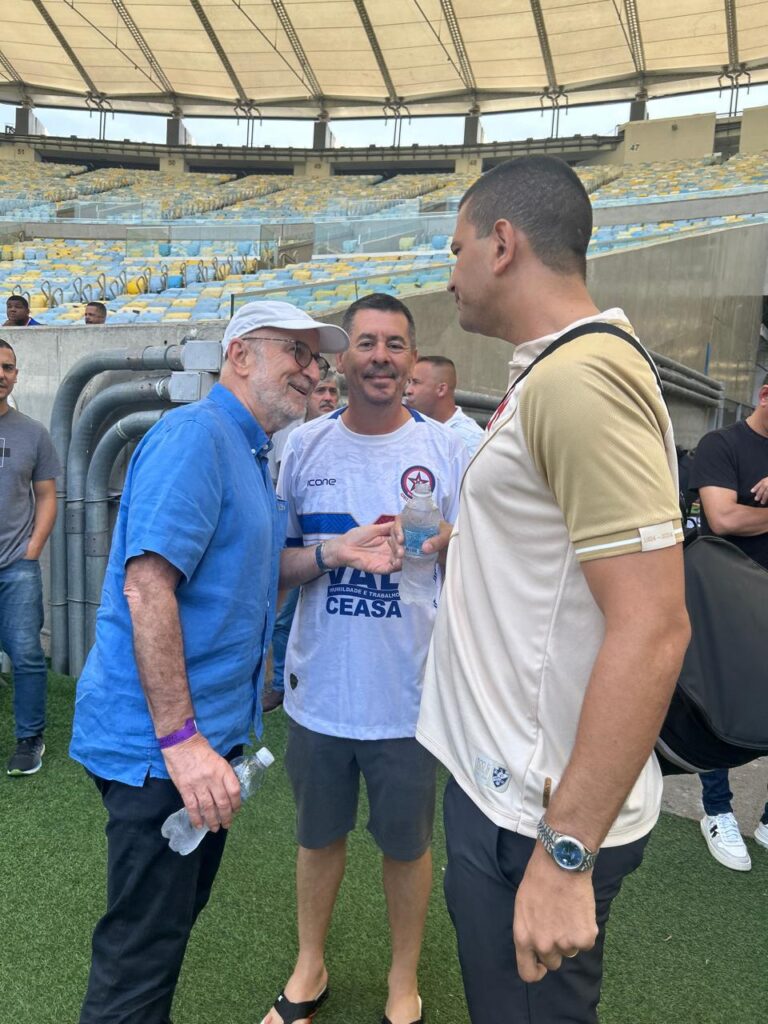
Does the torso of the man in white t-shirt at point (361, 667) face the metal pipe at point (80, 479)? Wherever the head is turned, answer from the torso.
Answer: no

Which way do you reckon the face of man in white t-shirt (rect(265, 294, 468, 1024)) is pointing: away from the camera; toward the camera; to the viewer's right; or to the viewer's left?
toward the camera

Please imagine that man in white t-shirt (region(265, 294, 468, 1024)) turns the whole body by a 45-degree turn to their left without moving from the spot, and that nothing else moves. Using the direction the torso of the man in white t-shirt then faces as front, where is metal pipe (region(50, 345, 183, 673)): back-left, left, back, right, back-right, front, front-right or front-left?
back

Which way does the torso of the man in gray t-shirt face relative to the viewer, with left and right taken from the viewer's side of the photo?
facing the viewer

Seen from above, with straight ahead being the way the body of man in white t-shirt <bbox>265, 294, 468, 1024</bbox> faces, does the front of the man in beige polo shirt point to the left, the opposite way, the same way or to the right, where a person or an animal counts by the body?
to the right

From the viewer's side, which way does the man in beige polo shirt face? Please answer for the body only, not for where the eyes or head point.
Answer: to the viewer's left

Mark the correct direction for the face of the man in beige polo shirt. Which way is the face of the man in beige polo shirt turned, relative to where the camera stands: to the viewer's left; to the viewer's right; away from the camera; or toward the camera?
to the viewer's left

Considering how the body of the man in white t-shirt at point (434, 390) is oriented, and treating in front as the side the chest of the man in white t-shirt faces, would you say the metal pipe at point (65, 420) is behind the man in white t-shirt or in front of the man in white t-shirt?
in front

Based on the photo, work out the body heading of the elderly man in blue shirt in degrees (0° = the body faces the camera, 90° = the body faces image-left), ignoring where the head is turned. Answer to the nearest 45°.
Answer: approximately 270°

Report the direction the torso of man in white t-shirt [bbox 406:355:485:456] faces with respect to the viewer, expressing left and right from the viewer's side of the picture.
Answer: facing to the left of the viewer

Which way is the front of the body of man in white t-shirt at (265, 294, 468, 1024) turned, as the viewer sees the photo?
toward the camera

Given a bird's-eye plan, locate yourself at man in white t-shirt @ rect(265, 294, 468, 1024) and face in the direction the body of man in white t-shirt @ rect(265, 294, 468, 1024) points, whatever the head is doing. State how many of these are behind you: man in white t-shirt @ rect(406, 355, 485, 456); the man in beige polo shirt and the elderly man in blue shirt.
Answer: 1

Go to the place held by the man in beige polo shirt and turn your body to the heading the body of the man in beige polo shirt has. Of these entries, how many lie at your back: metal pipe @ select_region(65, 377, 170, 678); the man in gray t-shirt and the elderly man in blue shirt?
0

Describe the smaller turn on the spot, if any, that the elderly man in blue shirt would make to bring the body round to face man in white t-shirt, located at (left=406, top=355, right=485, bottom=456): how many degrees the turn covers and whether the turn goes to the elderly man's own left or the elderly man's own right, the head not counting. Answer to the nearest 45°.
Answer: approximately 45° to the elderly man's own left
